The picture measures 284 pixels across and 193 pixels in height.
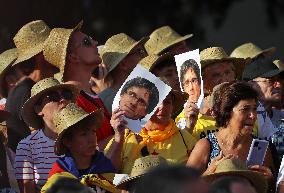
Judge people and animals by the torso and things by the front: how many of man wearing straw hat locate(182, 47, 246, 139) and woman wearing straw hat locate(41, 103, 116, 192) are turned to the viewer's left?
0

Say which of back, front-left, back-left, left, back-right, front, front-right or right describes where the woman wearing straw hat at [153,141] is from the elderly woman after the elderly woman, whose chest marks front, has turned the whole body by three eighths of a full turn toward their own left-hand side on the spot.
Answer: left

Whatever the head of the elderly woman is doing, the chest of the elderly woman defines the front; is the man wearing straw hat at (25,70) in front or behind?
behind

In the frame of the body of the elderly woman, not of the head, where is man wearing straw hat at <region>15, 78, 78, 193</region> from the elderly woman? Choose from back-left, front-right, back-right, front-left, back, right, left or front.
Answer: back-right

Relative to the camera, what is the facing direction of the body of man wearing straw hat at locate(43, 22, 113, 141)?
to the viewer's right

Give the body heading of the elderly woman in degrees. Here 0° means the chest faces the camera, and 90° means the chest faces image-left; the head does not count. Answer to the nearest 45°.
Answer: approximately 315°

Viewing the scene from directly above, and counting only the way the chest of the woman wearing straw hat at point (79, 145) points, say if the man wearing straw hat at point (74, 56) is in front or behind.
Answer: behind

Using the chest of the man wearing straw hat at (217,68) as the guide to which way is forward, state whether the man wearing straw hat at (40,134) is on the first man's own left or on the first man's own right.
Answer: on the first man's own right

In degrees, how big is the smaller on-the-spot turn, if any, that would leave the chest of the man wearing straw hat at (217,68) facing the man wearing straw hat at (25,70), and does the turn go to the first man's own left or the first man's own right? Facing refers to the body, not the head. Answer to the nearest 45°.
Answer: approximately 135° to the first man's own right

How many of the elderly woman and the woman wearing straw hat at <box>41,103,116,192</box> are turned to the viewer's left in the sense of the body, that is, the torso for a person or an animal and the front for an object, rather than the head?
0

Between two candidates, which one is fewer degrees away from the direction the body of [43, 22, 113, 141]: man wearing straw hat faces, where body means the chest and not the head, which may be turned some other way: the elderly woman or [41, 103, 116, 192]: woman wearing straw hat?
the elderly woman
